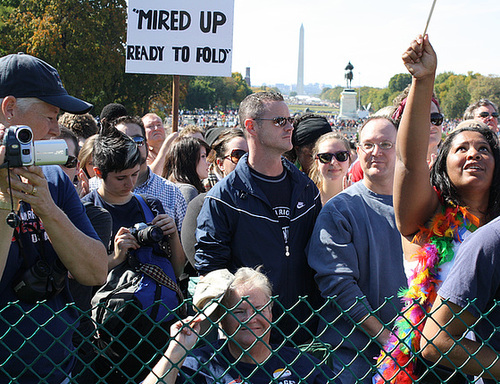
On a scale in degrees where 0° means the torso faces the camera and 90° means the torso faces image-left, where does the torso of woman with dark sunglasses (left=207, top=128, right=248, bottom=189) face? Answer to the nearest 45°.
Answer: approximately 315°

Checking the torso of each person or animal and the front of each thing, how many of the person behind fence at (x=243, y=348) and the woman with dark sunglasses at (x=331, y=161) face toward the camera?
2

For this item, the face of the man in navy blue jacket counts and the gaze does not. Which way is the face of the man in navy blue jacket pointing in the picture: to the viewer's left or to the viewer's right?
to the viewer's right

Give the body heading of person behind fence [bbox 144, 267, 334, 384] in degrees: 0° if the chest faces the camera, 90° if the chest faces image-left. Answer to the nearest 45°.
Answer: approximately 0°

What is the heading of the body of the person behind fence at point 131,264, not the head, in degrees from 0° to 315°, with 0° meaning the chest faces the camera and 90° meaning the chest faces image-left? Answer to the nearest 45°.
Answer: approximately 315°
